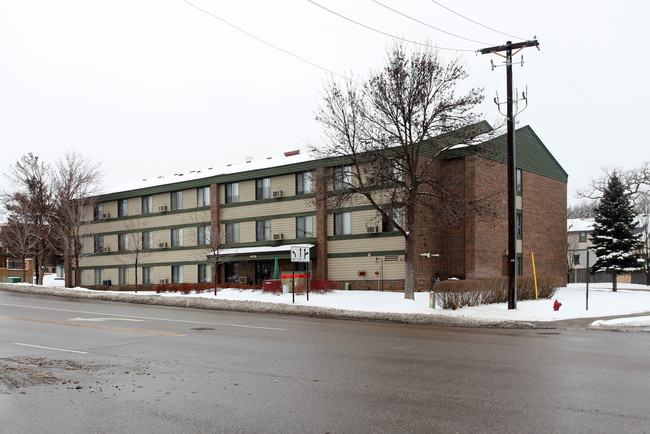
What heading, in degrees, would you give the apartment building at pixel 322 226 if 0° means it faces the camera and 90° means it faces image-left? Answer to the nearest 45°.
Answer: approximately 45°

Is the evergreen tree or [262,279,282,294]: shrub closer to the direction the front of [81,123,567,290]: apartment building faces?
the shrub

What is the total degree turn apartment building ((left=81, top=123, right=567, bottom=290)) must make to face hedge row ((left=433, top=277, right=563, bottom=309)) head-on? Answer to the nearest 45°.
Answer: approximately 45° to its left

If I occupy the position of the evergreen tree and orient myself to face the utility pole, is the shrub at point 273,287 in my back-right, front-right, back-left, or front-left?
front-right

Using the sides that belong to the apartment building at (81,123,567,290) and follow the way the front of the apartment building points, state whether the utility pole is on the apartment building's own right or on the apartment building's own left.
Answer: on the apartment building's own left

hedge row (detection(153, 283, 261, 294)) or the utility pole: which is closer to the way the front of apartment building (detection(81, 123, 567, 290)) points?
the hedge row

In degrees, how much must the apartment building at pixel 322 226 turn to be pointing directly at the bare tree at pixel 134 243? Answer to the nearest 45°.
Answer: approximately 90° to its right
